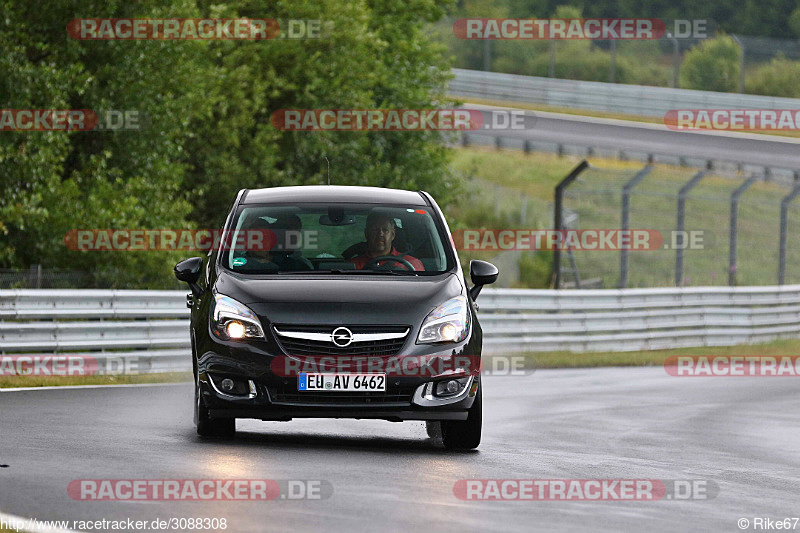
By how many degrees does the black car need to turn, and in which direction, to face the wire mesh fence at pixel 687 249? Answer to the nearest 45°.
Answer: approximately 180°

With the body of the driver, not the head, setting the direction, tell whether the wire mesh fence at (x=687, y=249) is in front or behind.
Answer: behind

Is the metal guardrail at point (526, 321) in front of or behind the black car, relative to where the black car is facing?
behind

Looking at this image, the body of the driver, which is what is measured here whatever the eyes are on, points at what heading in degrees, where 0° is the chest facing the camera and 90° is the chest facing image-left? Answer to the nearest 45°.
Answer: approximately 0°

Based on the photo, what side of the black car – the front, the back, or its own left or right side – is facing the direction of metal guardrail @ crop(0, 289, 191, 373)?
back

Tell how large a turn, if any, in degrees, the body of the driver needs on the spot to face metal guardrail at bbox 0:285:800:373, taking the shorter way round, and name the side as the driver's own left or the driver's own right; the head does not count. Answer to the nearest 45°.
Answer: approximately 180°

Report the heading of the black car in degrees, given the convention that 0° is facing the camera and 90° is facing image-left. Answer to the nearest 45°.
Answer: approximately 0°
